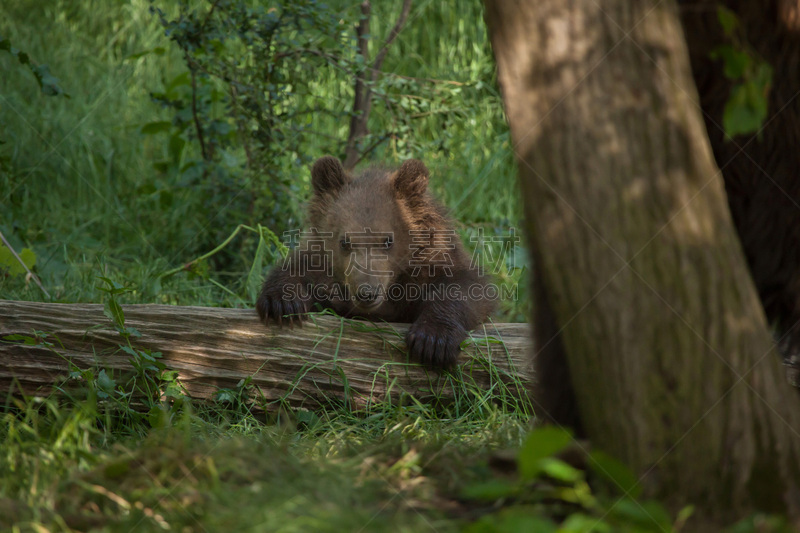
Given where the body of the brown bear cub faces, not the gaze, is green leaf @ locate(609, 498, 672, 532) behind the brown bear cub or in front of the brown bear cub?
in front

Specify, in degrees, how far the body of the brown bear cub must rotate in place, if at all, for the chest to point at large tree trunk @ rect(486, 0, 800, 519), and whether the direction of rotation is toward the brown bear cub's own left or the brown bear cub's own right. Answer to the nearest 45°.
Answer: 0° — it already faces it

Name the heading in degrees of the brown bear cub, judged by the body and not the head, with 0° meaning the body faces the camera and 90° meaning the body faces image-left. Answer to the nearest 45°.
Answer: approximately 0°

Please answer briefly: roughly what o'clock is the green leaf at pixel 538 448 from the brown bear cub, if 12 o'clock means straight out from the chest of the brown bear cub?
The green leaf is roughly at 12 o'clock from the brown bear cub.

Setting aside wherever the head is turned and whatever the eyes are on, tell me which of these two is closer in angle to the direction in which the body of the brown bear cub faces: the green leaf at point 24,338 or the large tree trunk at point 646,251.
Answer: the large tree trunk

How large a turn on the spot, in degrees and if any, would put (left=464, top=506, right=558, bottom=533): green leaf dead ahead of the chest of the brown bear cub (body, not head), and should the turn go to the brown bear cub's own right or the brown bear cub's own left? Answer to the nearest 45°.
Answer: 0° — it already faces it

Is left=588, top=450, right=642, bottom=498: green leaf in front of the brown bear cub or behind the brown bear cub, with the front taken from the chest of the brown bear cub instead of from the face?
in front
